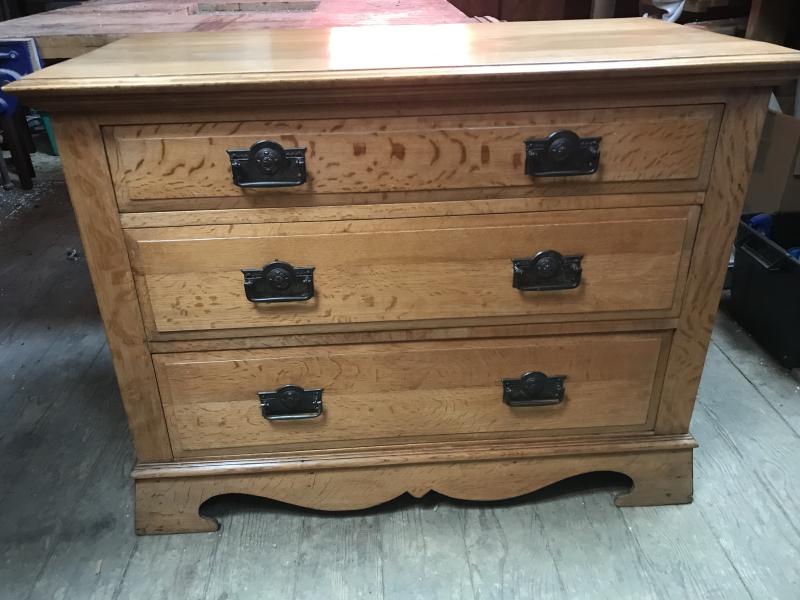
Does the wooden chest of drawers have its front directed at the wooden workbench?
no

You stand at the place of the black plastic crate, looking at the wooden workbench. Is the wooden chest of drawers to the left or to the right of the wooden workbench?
left

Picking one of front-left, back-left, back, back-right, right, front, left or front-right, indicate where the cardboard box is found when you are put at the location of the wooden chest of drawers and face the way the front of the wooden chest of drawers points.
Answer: back-left

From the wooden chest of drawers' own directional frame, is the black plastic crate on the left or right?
on its left

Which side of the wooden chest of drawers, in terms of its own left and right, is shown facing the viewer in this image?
front
